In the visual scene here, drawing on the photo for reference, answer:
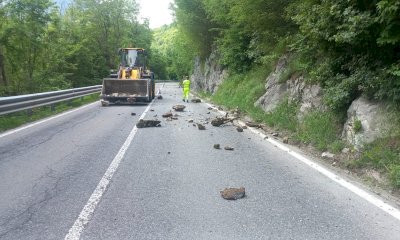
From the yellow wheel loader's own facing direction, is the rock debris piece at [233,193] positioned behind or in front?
in front

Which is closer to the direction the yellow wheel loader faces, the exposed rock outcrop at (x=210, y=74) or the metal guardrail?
the metal guardrail

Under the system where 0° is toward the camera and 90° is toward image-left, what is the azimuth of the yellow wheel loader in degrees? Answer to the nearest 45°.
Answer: approximately 0°

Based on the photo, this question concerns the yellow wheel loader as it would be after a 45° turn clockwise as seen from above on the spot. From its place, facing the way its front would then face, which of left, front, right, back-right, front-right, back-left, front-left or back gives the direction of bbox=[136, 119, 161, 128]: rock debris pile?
front-left

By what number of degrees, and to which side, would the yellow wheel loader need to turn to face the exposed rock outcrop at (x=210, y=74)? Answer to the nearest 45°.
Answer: approximately 135° to its left

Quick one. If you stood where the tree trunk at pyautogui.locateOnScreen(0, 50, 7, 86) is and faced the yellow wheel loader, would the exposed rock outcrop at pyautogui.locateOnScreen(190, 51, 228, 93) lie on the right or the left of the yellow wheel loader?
left

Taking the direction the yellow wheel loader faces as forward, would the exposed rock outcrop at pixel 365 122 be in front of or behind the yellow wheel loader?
in front

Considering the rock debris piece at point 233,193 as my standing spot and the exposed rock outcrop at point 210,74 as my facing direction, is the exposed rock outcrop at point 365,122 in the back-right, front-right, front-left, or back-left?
front-right
